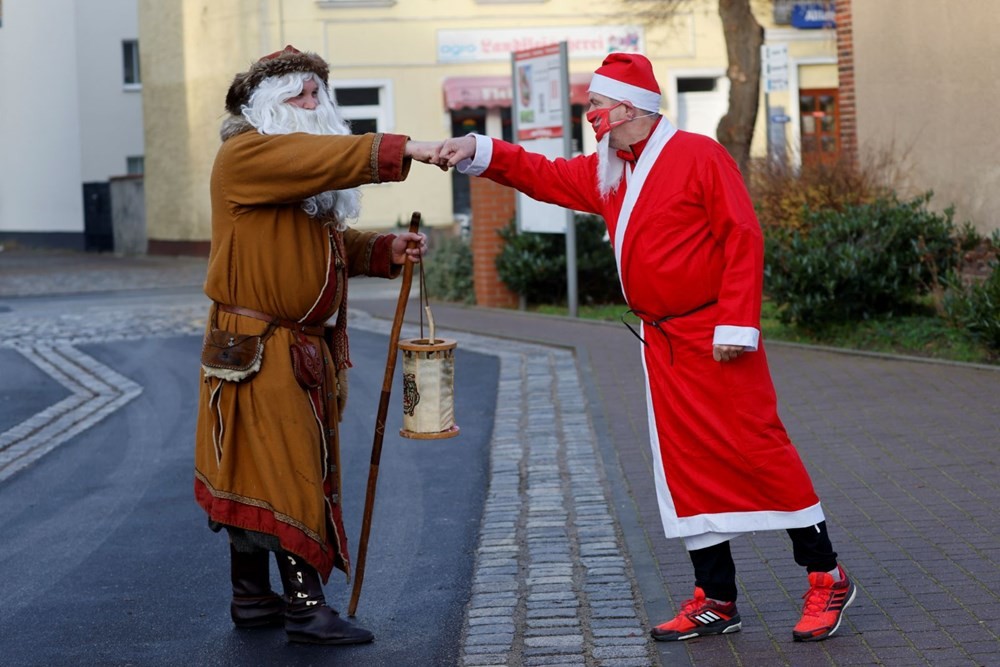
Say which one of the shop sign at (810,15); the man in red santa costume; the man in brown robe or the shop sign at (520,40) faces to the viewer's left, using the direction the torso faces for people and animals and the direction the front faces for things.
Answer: the man in red santa costume

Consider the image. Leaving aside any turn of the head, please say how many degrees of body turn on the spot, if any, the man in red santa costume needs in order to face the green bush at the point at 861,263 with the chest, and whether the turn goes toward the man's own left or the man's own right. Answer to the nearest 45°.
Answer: approximately 90° to the man's own right

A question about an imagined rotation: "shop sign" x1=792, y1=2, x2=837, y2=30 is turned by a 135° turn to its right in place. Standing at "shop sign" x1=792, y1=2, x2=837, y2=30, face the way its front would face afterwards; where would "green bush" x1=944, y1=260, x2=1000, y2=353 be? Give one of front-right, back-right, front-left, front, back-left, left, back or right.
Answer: back-left

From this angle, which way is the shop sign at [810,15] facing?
toward the camera

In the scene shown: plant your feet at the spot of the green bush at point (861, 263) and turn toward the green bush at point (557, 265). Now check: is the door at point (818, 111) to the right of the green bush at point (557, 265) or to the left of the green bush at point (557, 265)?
right

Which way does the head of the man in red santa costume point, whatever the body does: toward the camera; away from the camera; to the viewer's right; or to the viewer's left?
to the viewer's left

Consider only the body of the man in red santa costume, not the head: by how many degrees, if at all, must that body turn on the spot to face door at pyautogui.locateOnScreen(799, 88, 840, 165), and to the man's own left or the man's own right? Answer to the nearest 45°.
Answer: approximately 90° to the man's own right

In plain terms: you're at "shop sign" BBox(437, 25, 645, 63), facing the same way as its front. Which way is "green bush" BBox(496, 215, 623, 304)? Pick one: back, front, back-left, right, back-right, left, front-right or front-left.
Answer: front

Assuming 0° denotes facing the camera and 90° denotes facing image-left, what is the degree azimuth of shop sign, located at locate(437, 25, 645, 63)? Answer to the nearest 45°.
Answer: approximately 0°

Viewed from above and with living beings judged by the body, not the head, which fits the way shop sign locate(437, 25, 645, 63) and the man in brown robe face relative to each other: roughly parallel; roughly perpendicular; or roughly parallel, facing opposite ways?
roughly perpendicular

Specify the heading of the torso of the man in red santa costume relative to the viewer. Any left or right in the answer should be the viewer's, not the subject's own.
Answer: facing to the left of the viewer

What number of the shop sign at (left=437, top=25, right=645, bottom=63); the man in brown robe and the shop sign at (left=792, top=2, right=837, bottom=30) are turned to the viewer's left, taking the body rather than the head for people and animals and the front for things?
0

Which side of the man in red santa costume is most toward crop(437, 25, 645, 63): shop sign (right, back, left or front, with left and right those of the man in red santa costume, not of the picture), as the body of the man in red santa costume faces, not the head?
right

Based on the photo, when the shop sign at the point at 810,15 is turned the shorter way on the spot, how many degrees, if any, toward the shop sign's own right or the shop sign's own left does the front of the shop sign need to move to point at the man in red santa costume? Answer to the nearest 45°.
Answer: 0° — it already faces them

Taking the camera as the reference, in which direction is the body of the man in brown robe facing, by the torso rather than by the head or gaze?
to the viewer's right

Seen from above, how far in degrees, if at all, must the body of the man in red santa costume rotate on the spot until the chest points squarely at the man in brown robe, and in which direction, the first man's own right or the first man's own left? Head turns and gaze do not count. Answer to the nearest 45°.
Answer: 0° — they already face them
